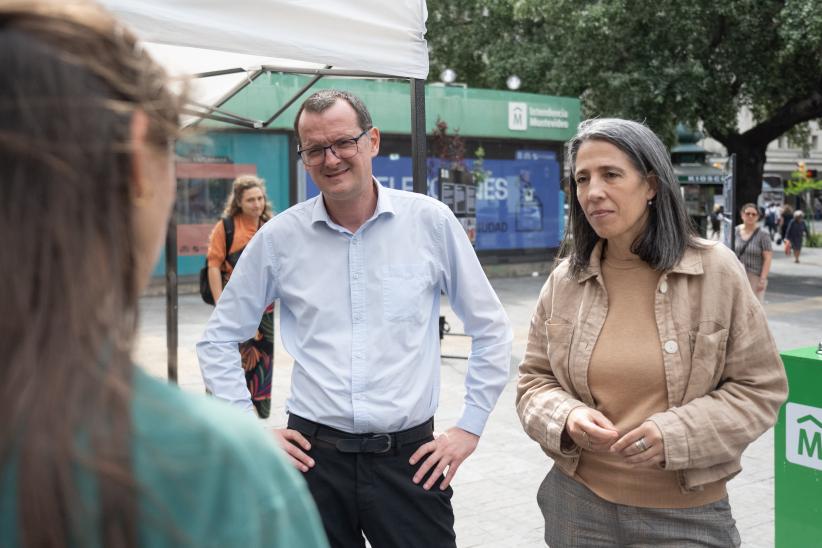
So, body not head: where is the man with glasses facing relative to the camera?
toward the camera

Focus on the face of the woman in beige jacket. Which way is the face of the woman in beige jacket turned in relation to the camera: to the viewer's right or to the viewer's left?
to the viewer's left

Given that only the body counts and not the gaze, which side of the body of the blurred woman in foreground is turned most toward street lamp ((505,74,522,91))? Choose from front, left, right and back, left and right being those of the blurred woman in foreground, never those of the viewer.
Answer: front

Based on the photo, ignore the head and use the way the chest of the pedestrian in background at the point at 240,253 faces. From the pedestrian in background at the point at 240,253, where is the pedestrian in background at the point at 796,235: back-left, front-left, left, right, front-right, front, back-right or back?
left

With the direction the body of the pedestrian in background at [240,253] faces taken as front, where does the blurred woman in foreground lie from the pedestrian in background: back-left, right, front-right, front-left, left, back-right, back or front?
front-right

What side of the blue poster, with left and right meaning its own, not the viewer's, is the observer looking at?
front

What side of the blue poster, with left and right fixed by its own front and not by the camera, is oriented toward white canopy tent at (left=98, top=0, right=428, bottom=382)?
front

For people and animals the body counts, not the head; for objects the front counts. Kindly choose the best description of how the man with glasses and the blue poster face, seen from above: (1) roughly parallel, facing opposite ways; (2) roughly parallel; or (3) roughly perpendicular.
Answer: roughly parallel

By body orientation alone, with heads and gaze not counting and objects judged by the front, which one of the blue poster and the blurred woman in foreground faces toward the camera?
the blue poster

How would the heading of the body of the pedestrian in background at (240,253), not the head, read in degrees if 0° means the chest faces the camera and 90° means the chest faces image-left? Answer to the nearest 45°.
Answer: approximately 315°

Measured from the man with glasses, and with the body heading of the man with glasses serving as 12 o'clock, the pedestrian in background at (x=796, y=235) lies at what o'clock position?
The pedestrian in background is roughly at 7 o'clock from the man with glasses.

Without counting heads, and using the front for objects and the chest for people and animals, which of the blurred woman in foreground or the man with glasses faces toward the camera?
the man with glasses

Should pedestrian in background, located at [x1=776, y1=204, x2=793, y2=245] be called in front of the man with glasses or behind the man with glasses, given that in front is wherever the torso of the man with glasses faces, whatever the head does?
behind

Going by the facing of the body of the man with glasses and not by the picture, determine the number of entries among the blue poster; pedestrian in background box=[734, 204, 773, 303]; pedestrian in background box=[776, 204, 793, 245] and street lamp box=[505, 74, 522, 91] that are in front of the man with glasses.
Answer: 0

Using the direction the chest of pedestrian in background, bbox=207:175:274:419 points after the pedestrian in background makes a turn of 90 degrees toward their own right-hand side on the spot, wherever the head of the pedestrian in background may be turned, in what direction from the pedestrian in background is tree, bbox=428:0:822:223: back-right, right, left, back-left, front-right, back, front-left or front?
back

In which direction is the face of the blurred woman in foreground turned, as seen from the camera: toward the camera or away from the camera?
away from the camera

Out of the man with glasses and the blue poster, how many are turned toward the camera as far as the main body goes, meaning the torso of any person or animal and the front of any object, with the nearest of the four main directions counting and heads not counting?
2

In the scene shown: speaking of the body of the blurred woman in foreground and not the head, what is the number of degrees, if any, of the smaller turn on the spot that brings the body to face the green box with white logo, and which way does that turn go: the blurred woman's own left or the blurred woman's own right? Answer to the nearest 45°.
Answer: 0° — they already face it

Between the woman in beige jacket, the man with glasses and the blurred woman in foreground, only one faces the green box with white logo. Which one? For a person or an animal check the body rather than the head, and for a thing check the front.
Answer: the blurred woman in foreground

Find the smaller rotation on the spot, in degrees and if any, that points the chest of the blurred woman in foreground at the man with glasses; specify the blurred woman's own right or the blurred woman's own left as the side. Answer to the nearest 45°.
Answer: approximately 45° to the blurred woman's own left
